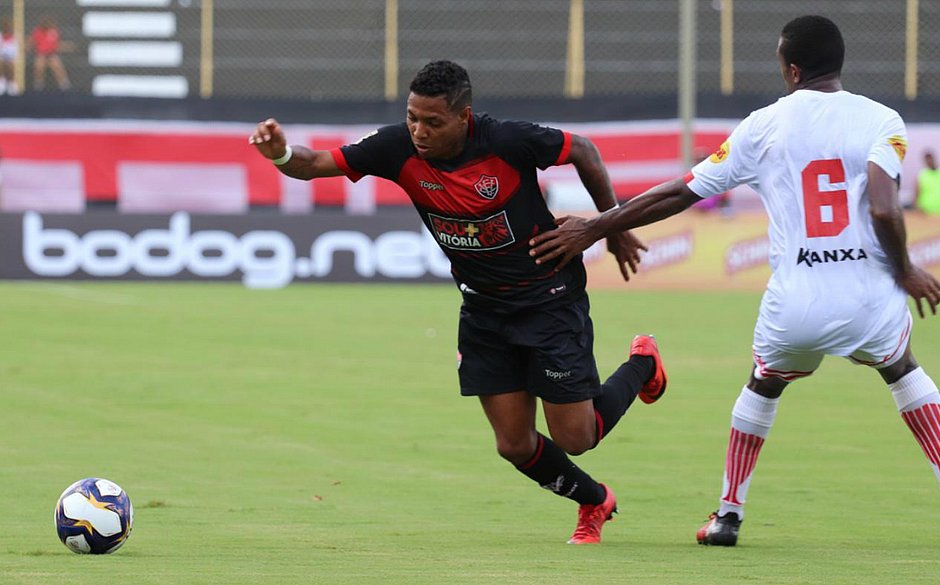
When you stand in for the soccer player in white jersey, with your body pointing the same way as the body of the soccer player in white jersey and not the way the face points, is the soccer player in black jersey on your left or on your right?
on your left

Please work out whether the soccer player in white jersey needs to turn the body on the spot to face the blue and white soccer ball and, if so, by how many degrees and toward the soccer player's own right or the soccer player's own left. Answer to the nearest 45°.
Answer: approximately 90° to the soccer player's own left

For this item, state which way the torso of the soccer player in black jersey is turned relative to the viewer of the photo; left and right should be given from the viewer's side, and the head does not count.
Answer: facing the viewer and to the left of the viewer

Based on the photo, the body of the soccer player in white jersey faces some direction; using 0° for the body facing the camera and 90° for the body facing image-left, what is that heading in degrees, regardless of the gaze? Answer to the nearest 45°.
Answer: approximately 180°

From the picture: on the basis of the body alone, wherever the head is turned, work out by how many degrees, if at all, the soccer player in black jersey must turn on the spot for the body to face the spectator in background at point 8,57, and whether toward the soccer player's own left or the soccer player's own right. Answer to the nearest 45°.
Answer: approximately 135° to the soccer player's own right

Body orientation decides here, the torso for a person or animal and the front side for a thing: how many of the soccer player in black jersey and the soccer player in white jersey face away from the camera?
1

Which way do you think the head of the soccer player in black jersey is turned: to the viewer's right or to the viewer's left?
to the viewer's left

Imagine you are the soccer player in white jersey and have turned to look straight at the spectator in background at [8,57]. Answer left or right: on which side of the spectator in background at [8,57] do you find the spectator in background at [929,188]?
right

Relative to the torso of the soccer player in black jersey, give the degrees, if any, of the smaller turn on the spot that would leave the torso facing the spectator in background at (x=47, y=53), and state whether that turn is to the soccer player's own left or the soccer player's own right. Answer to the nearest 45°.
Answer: approximately 135° to the soccer player's own right

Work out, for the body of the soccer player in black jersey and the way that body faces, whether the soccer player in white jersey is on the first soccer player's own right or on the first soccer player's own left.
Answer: on the first soccer player's own left

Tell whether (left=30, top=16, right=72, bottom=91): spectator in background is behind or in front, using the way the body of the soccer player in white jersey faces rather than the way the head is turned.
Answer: in front
